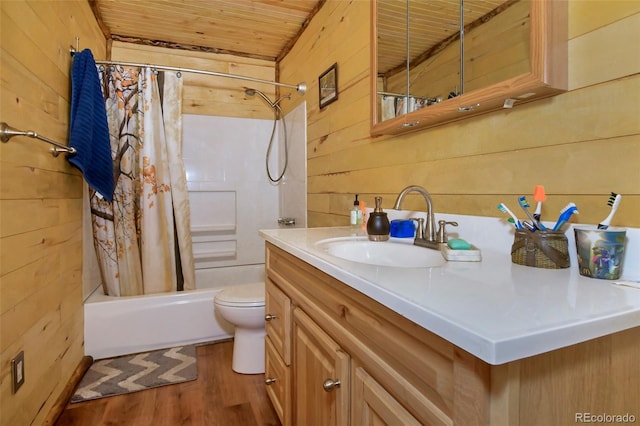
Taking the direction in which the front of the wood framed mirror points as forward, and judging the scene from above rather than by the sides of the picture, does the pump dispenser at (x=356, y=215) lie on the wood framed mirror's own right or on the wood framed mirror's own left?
on the wood framed mirror's own right

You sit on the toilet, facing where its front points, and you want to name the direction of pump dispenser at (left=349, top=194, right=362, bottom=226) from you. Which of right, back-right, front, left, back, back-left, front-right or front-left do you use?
back-left

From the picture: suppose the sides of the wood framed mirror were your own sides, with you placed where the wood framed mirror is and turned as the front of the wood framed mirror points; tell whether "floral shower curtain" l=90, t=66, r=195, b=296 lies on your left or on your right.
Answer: on your right

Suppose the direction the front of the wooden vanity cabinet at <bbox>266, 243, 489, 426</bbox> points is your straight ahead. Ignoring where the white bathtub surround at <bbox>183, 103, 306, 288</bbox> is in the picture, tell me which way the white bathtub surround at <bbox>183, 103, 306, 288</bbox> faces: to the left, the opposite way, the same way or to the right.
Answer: to the left

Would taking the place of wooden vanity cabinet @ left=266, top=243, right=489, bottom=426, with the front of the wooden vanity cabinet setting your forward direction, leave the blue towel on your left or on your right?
on your right

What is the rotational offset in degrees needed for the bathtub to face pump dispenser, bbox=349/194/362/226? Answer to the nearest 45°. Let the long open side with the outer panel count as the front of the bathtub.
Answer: approximately 45° to its left

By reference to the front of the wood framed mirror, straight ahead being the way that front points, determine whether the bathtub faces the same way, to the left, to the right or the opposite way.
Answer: to the left

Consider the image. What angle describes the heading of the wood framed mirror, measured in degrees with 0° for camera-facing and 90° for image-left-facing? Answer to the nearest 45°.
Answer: approximately 45°

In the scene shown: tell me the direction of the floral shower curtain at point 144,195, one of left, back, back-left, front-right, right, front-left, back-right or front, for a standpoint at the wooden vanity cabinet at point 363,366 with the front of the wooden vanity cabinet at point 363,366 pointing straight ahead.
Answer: right
